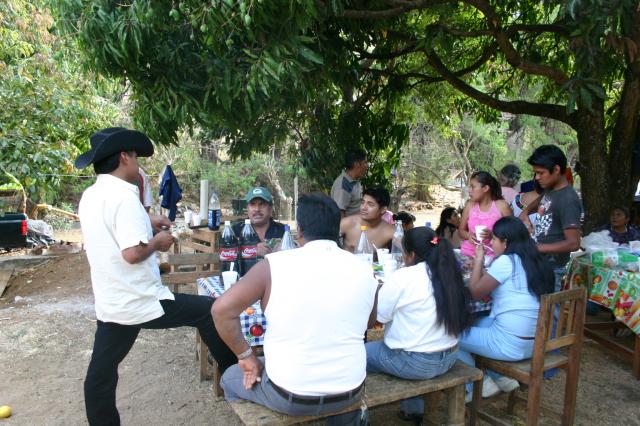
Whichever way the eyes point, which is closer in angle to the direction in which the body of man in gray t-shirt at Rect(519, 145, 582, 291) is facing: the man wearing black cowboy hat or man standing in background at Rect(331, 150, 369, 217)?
the man wearing black cowboy hat

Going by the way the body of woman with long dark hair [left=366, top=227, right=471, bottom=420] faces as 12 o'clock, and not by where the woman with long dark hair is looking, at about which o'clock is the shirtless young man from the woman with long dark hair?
The shirtless young man is roughly at 1 o'clock from the woman with long dark hair.

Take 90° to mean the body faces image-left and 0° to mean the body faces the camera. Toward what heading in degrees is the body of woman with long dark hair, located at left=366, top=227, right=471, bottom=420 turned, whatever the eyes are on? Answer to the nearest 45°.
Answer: approximately 135°

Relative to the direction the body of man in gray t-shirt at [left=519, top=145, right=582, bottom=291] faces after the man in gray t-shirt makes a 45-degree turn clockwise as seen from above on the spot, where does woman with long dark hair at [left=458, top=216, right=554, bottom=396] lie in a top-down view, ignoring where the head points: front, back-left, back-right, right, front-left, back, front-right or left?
left

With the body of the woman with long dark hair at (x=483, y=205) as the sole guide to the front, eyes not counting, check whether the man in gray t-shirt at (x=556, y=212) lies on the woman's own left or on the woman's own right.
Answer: on the woman's own left

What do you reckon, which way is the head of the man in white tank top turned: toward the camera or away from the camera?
away from the camera

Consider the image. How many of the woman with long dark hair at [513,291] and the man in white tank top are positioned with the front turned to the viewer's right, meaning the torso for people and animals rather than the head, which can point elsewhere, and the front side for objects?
0

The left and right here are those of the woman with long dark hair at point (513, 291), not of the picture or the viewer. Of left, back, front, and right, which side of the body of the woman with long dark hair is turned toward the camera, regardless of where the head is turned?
left

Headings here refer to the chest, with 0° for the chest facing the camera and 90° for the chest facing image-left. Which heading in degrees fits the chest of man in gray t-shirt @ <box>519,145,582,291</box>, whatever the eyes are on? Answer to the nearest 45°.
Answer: approximately 45°
